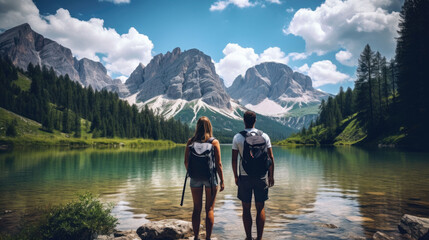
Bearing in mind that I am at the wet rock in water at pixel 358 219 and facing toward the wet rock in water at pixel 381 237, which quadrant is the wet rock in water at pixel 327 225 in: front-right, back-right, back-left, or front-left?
front-right

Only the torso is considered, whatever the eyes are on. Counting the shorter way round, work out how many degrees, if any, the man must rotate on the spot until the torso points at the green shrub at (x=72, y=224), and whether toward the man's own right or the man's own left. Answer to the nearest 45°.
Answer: approximately 90° to the man's own left

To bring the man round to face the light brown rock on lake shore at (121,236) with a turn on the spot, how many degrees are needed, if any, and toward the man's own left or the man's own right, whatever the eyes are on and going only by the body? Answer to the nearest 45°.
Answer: approximately 90° to the man's own left

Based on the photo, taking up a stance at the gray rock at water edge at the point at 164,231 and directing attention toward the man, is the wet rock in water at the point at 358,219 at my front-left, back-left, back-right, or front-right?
front-left

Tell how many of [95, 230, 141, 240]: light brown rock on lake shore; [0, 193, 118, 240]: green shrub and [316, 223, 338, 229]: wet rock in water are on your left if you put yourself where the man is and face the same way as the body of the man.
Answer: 2

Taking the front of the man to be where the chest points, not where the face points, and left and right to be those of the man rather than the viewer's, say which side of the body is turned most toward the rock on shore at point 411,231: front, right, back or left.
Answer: right

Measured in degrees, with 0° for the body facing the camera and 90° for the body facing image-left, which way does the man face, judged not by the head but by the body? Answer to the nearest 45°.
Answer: approximately 180°

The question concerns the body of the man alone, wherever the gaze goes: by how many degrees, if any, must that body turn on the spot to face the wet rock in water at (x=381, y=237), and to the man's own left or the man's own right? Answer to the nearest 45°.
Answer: approximately 90° to the man's own right

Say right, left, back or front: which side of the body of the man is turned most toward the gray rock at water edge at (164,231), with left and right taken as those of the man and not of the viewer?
left

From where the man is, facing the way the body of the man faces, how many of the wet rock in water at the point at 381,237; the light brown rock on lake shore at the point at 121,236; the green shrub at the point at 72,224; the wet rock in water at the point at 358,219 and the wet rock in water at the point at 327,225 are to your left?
2

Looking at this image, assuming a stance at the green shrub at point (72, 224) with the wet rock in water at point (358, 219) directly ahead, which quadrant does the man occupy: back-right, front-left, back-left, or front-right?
front-right

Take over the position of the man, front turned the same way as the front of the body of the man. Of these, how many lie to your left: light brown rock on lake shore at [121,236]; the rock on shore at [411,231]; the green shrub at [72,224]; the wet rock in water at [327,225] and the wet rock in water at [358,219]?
2

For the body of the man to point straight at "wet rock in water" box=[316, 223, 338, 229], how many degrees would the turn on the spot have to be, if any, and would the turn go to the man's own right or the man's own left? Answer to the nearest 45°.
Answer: approximately 45° to the man's own right
